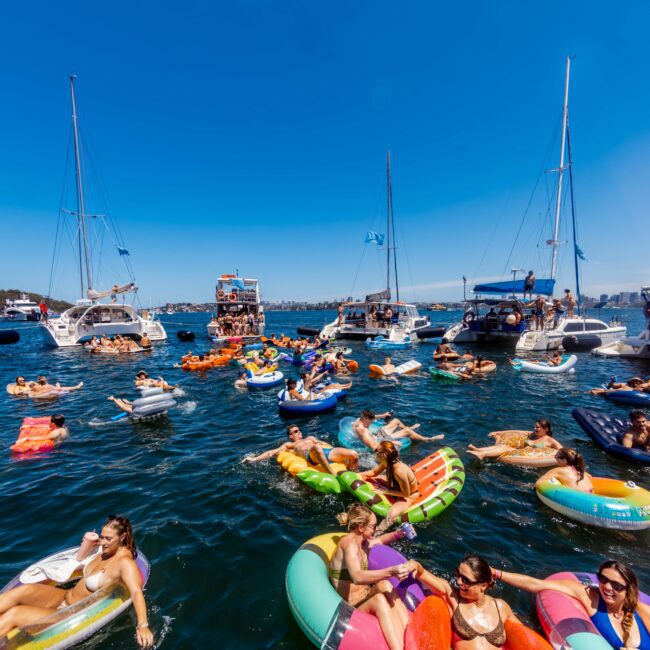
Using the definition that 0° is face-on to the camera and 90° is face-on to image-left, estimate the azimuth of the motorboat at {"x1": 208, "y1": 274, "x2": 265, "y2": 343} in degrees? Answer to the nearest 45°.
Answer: approximately 180°

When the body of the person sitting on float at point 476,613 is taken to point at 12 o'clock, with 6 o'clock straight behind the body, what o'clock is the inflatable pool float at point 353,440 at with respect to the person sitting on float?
The inflatable pool float is roughly at 5 o'clock from the person sitting on float.

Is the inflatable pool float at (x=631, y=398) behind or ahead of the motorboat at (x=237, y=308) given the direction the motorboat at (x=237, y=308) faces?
behind

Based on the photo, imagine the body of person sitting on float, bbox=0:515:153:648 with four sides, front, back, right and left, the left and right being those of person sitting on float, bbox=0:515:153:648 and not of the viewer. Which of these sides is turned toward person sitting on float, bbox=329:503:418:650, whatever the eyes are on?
left

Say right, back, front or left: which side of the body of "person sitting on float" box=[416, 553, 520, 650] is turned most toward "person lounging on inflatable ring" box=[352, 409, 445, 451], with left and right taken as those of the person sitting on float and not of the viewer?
back

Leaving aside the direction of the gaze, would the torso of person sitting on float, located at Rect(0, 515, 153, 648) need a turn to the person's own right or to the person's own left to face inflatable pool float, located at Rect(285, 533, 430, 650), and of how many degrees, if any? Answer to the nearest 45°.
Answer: approximately 90° to the person's own left

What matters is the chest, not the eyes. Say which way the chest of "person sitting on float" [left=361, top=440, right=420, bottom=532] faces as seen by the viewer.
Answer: to the viewer's left

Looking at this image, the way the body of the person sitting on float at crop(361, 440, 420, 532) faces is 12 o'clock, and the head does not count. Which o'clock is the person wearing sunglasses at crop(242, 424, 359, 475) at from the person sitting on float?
The person wearing sunglasses is roughly at 1 o'clock from the person sitting on float.

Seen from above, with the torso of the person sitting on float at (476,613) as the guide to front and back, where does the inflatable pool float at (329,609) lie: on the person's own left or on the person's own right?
on the person's own right
